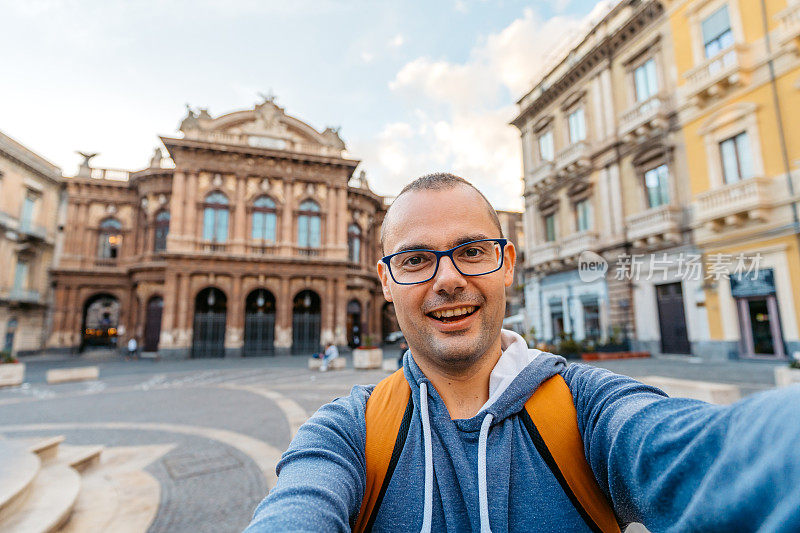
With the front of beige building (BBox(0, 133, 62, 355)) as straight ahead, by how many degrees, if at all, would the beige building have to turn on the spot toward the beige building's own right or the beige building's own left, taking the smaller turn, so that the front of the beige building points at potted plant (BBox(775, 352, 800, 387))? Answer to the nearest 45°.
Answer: approximately 45° to the beige building's own right

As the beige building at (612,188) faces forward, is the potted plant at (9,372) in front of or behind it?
in front

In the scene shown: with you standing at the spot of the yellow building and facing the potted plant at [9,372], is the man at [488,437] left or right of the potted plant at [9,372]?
left

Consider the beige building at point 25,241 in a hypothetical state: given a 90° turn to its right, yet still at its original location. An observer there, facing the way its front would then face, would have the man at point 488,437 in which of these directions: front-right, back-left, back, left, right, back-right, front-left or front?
front-left

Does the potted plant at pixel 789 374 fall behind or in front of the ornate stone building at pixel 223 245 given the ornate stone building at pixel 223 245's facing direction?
in front

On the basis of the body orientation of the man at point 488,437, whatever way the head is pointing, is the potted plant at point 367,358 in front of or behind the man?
behind

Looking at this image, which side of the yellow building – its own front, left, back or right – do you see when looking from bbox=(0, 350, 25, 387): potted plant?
front

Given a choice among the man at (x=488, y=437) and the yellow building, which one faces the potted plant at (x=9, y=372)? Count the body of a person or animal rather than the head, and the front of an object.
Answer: the yellow building

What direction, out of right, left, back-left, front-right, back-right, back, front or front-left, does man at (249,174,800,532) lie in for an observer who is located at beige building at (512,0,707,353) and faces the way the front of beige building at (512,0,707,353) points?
front-left

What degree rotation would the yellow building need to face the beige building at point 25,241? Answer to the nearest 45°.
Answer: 0° — it already faces it

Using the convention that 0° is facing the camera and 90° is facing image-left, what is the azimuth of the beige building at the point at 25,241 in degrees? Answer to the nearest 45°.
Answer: approximately 315°

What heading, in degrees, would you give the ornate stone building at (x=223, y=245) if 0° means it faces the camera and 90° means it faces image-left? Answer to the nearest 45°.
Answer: approximately 0°

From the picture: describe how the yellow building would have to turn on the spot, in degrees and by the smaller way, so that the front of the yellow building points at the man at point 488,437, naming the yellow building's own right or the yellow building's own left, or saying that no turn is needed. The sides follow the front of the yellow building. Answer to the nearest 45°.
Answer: approximately 45° to the yellow building's own left

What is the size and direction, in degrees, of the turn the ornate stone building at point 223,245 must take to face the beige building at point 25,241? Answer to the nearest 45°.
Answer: approximately 135° to its right

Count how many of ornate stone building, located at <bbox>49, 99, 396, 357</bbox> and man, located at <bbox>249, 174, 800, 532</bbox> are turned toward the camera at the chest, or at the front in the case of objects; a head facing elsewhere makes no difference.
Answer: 2

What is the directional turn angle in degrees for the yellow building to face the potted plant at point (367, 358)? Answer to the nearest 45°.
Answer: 0° — it already faces it
